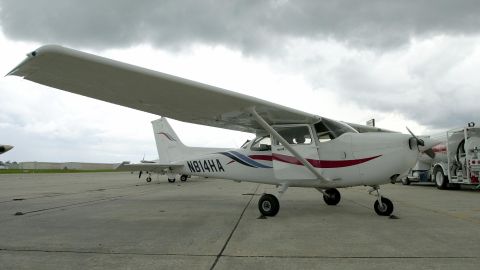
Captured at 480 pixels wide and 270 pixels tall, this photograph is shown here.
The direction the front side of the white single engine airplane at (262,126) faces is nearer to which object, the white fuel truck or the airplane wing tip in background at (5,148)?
the white fuel truck

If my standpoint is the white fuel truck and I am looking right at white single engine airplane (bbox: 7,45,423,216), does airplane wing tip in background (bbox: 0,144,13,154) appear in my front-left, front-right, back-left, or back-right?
front-right

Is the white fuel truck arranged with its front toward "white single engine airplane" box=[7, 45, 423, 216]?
no

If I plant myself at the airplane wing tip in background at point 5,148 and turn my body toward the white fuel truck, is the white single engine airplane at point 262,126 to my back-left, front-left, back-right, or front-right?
front-right

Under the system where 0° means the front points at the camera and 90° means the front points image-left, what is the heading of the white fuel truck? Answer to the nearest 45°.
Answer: approximately 135°

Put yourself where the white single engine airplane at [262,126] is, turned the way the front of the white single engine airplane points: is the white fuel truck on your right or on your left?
on your left

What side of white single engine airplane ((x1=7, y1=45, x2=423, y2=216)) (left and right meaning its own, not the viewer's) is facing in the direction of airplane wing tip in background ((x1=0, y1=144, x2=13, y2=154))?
back

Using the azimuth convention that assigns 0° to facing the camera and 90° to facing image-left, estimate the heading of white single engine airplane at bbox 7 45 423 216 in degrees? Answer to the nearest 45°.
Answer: approximately 315°
